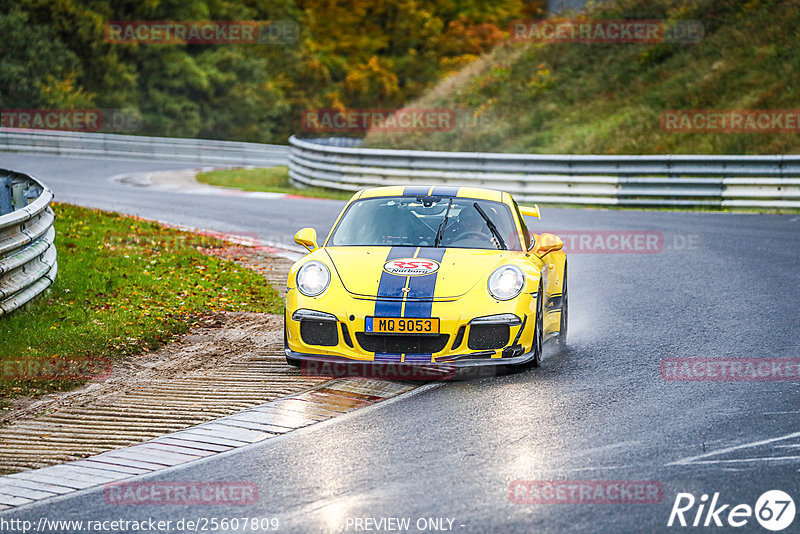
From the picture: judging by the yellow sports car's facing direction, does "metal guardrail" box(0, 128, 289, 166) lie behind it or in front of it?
behind

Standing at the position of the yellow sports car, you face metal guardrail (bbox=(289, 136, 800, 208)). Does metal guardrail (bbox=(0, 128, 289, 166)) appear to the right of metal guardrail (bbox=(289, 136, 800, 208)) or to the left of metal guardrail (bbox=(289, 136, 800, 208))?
left

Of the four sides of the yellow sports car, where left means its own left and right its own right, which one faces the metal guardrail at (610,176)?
back

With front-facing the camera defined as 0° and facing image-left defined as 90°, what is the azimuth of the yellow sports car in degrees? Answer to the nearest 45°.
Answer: approximately 0°

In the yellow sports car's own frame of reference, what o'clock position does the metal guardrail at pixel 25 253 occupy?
The metal guardrail is roughly at 4 o'clock from the yellow sports car.

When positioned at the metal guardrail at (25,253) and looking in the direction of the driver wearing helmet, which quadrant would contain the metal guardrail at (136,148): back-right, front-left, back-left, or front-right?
back-left
